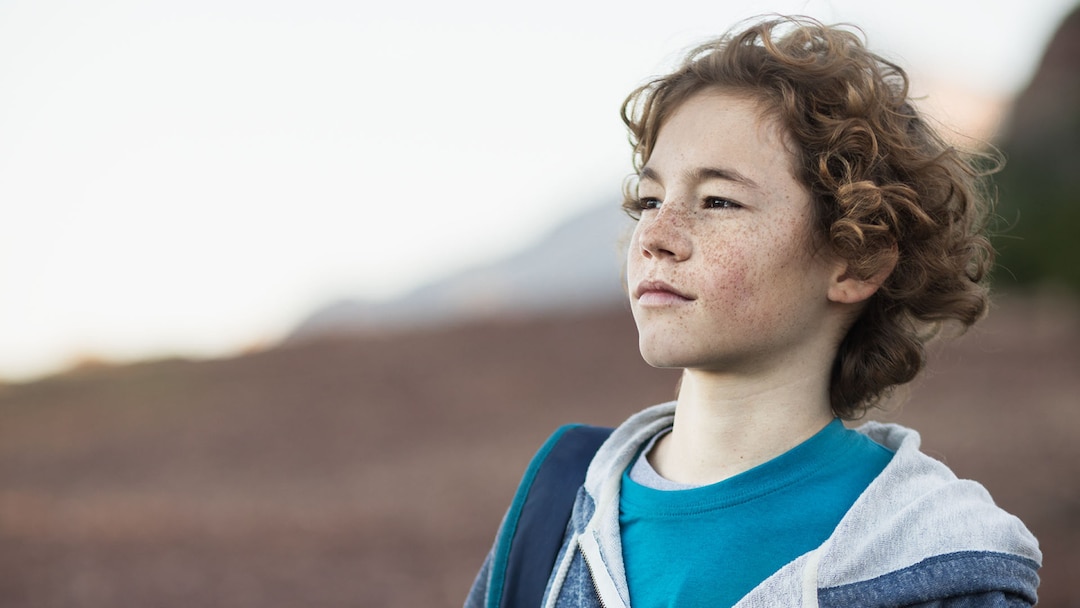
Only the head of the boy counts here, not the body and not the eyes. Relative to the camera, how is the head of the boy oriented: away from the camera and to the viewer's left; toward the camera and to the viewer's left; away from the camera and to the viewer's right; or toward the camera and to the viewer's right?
toward the camera and to the viewer's left

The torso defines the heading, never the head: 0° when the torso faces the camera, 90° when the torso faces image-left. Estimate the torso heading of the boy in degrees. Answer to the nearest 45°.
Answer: approximately 45°
